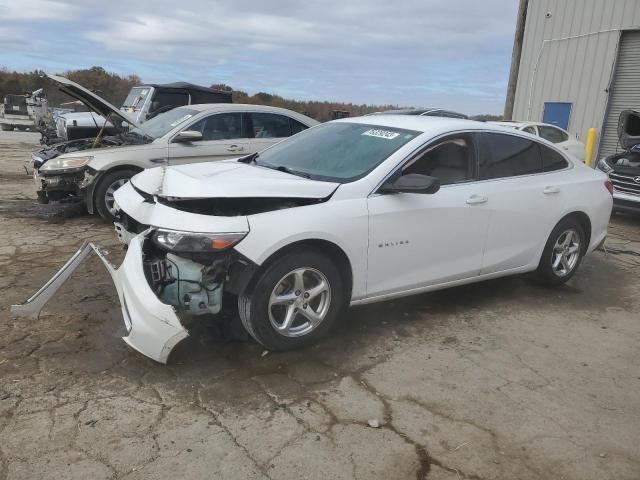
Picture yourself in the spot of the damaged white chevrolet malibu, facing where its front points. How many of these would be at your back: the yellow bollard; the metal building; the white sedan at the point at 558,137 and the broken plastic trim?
3

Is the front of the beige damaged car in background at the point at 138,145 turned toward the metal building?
no

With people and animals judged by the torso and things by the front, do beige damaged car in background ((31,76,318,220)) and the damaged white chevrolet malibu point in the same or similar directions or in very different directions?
same or similar directions

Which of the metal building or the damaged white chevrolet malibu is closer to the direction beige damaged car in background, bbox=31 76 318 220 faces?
the damaged white chevrolet malibu

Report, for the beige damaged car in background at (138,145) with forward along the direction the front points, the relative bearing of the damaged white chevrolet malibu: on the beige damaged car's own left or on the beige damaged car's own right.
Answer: on the beige damaged car's own left

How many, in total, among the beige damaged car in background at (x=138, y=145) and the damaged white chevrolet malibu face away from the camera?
0

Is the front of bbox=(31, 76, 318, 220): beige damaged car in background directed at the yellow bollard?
no

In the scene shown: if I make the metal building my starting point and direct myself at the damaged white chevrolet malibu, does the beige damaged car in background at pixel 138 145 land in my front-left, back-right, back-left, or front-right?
front-right

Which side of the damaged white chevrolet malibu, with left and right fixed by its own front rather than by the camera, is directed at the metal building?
back

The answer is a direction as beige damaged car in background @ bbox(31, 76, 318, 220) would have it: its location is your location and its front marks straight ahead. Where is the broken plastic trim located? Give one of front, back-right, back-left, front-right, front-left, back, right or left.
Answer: front-left

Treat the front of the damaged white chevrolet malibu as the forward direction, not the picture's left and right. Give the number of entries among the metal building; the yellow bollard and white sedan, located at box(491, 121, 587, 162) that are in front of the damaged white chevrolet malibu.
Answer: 0

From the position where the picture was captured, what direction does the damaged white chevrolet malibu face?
facing the viewer and to the left of the viewer

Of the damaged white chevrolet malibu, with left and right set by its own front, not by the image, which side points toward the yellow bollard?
back

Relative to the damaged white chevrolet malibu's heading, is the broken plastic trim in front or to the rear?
in front

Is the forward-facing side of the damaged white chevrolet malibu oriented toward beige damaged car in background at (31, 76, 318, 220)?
no
